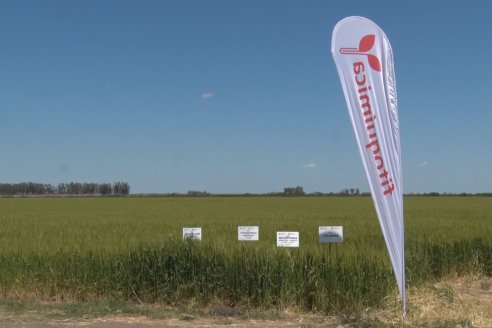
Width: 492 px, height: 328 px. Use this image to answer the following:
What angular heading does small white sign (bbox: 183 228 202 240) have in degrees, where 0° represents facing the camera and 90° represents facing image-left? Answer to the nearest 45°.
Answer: approximately 0°

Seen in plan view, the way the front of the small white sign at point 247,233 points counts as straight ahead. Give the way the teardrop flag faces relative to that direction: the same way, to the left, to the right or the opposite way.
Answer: the opposite way

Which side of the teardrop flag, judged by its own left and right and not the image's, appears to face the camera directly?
back

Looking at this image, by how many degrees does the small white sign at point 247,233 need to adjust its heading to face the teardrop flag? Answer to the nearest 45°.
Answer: approximately 45° to its left

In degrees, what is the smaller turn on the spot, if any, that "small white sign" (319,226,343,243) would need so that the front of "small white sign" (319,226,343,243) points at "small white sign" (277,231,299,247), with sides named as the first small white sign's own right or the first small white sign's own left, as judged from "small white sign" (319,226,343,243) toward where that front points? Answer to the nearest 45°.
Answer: approximately 90° to the first small white sign's own right

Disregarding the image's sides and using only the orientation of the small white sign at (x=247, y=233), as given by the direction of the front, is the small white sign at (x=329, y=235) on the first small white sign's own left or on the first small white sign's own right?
on the first small white sign's own left

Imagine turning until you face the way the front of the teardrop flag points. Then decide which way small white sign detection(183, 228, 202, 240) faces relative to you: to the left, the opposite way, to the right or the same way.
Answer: the opposite way

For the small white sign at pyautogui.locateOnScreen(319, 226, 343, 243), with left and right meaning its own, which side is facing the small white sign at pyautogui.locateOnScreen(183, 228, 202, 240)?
right

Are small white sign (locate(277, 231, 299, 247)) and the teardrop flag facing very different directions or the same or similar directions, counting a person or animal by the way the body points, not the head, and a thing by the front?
very different directions

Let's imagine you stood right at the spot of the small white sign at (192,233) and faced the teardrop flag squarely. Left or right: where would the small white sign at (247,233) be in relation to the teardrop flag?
left
